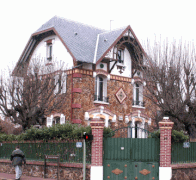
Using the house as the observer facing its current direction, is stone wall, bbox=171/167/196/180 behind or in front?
in front

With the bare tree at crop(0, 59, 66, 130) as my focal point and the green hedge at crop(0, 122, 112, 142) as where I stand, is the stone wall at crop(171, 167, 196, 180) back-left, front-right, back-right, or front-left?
back-right

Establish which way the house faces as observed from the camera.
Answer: facing the viewer and to the right of the viewer

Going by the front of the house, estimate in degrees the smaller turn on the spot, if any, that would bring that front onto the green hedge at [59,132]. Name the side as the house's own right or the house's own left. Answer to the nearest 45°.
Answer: approximately 45° to the house's own right

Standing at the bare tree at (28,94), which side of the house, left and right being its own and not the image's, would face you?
right

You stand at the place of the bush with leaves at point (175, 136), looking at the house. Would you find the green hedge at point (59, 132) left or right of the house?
left

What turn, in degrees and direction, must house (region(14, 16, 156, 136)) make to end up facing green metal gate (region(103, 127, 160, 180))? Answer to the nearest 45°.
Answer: approximately 45° to its right

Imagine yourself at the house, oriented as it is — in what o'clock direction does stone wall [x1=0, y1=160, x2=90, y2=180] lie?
The stone wall is roughly at 2 o'clock from the house.
